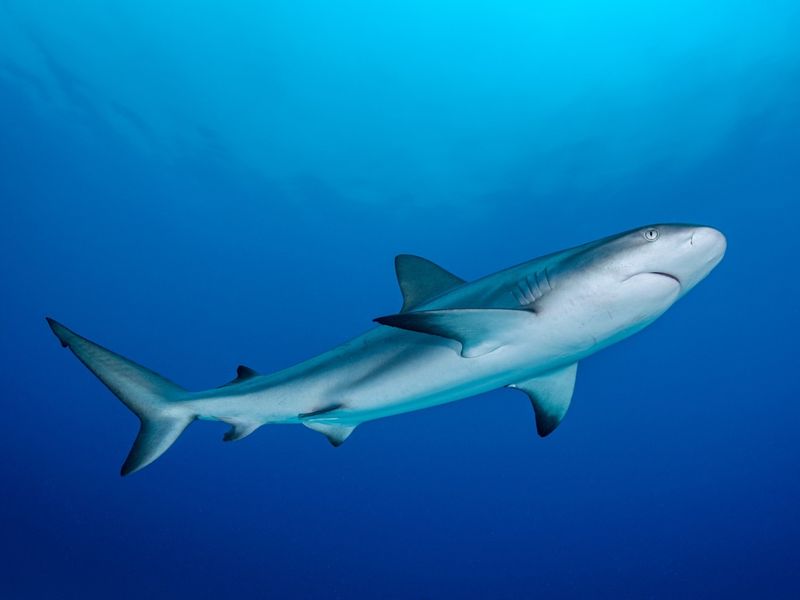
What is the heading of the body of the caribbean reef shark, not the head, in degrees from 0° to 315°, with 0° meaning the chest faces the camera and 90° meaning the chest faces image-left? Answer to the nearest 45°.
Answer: approximately 270°
